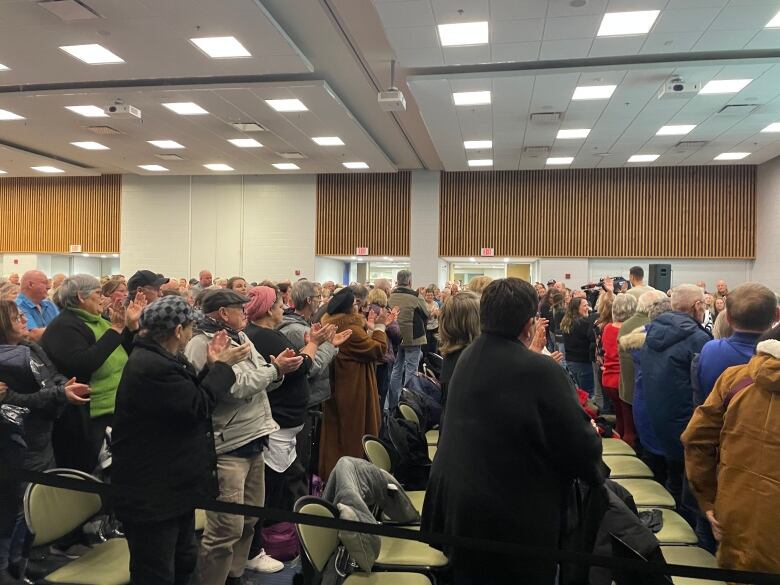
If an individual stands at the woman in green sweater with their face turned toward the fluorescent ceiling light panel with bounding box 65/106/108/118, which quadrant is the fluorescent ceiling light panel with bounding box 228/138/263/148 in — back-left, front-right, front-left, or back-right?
front-right

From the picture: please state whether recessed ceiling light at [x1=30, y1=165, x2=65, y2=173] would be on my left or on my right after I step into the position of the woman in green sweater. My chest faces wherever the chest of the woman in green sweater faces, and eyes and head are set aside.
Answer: on my left

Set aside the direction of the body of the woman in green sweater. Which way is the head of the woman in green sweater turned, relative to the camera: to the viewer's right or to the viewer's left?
to the viewer's right

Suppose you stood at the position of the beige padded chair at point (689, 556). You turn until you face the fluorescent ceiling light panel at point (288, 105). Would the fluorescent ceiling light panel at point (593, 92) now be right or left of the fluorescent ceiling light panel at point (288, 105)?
right

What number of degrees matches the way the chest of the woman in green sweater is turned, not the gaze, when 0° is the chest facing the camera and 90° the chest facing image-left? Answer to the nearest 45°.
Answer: approximately 270°
